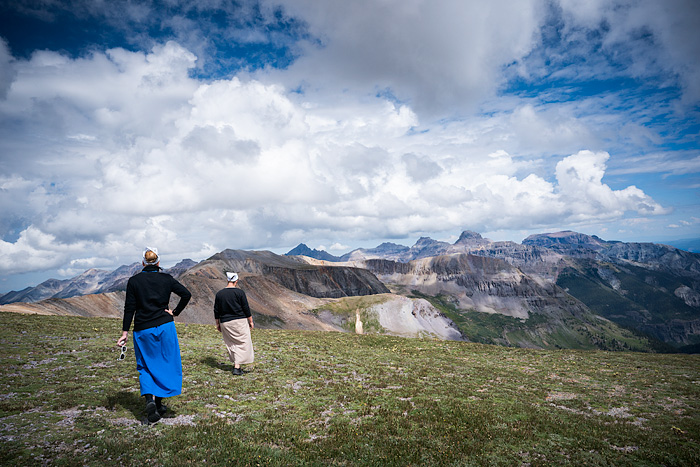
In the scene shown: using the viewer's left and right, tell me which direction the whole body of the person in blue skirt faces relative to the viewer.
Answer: facing away from the viewer

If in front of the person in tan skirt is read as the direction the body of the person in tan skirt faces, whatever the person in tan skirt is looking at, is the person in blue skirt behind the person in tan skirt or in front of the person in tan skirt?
behind

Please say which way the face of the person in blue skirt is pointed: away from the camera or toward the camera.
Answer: away from the camera

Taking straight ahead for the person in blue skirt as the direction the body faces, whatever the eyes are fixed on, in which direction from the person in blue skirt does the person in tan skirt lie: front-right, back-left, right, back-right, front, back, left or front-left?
front-right

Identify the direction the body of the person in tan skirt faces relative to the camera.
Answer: away from the camera

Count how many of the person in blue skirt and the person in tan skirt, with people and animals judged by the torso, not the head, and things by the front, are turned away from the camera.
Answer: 2
